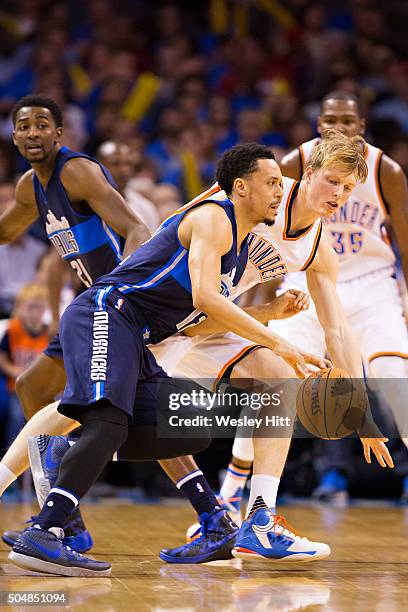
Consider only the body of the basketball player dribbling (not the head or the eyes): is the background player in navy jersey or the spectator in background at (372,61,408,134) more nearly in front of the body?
the spectator in background

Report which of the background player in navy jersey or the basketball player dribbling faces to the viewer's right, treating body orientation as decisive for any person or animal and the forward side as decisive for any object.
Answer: the basketball player dribbling

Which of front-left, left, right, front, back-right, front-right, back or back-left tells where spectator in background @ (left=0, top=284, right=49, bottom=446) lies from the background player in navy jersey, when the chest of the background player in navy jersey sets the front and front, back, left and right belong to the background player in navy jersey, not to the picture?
back-right

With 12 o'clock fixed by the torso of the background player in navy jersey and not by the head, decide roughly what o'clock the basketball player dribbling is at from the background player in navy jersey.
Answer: The basketball player dribbling is roughly at 10 o'clock from the background player in navy jersey.

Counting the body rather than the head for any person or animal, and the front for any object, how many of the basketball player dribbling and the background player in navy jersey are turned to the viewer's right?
1

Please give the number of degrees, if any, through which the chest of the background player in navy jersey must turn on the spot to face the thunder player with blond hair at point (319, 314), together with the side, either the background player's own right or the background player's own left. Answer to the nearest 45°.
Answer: approximately 90° to the background player's own left

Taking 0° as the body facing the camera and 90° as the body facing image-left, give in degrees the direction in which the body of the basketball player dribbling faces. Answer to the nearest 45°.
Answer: approximately 270°

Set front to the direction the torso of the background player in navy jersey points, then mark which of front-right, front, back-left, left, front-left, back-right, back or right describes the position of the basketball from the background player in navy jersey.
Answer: left

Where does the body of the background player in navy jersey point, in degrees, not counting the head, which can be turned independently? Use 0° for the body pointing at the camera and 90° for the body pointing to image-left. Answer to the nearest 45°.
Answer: approximately 45°

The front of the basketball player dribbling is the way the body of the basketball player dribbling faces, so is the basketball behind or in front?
in front
